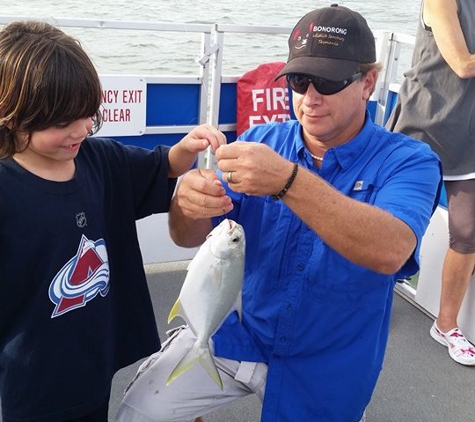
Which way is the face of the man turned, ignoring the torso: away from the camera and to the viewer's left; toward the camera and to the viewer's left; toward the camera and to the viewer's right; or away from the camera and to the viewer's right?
toward the camera and to the viewer's left

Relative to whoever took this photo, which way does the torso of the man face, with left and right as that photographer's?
facing the viewer and to the left of the viewer
